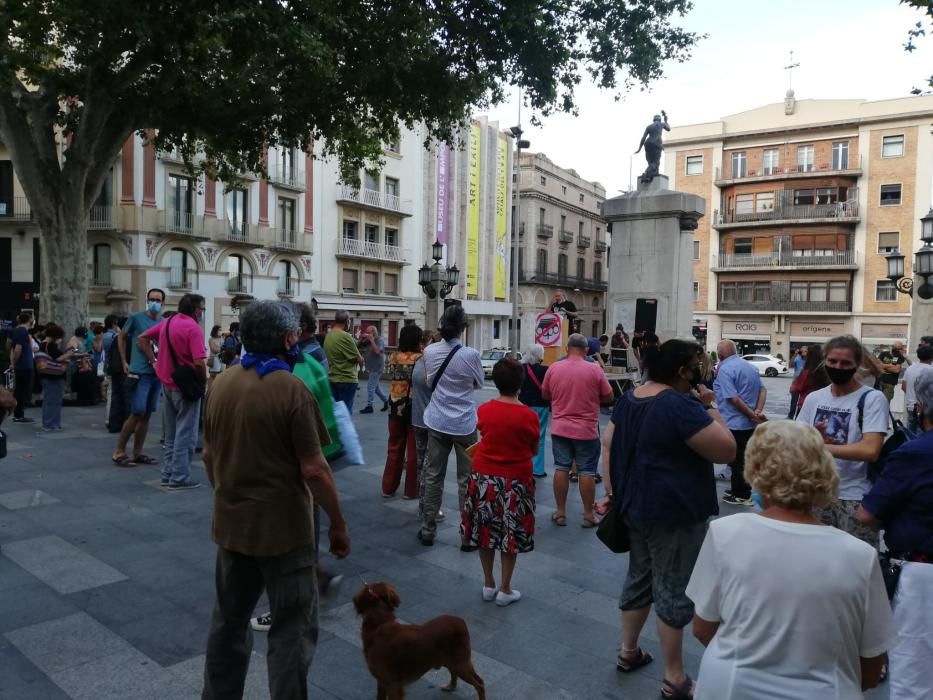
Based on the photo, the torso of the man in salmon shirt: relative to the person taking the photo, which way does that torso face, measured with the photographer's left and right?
facing away from the viewer

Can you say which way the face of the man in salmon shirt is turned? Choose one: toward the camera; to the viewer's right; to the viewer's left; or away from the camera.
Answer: away from the camera

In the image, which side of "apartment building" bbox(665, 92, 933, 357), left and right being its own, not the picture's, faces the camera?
front

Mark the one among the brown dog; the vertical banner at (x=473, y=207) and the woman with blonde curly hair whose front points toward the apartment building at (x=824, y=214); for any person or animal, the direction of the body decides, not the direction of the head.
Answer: the woman with blonde curly hair

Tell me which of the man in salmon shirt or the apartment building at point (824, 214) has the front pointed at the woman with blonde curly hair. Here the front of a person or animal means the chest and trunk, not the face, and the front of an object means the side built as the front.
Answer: the apartment building

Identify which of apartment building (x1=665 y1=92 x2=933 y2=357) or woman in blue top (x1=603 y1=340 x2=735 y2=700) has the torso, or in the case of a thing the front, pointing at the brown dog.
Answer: the apartment building

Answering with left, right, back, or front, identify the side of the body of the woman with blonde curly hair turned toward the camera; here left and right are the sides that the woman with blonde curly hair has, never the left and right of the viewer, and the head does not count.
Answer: back

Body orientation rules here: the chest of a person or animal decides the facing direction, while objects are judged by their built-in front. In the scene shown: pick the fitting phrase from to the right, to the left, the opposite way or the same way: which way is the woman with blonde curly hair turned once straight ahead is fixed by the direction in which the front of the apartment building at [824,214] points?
the opposite way

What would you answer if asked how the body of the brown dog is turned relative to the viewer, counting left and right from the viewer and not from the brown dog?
facing to the left of the viewer

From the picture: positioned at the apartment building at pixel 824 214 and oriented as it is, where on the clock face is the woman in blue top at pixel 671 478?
The woman in blue top is roughly at 12 o'clock from the apartment building.

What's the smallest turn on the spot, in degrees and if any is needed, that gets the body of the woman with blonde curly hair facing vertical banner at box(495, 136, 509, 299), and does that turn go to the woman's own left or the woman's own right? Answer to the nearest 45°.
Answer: approximately 45° to the woman's own left

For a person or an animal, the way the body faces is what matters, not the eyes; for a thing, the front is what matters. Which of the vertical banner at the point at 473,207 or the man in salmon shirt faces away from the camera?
the man in salmon shirt

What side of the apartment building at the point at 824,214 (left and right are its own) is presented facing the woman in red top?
front
